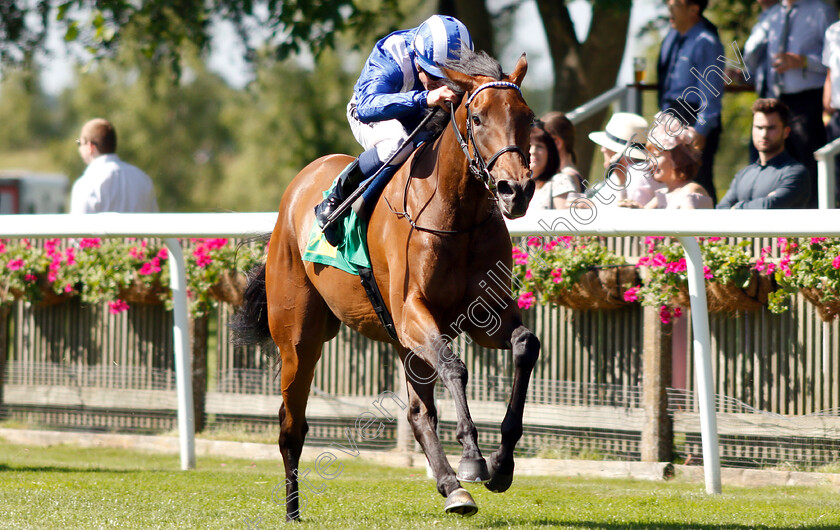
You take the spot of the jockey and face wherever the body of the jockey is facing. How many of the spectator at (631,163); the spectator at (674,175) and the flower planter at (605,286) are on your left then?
3

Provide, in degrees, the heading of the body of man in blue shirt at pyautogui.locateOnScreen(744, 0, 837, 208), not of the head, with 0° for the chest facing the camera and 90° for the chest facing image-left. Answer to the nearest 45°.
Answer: approximately 45°

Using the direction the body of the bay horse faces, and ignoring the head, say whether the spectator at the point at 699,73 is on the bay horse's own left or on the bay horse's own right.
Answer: on the bay horse's own left

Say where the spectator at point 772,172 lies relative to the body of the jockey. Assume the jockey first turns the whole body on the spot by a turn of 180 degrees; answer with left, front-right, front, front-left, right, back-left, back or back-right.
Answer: right

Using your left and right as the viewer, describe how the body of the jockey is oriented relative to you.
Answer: facing the viewer and to the right of the viewer

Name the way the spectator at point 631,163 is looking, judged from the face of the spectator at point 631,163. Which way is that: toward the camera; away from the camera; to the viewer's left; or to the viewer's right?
to the viewer's left

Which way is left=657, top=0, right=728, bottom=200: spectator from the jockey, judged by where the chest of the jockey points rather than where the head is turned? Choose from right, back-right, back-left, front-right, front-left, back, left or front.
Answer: left

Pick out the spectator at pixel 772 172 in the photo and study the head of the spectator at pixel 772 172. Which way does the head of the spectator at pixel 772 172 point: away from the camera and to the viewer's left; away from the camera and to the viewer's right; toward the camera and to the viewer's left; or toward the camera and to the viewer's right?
toward the camera and to the viewer's left

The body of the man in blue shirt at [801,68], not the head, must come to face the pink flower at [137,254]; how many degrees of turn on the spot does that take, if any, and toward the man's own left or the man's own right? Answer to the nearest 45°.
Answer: approximately 45° to the man's own right
